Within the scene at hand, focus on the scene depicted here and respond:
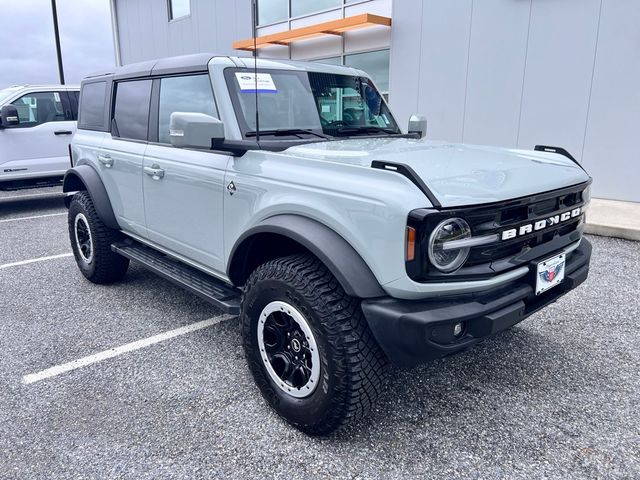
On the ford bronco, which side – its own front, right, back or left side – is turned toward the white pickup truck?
back

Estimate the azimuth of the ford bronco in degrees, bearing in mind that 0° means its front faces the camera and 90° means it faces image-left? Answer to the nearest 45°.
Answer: approximately 315°

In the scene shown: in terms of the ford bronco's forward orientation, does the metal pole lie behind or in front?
behind
